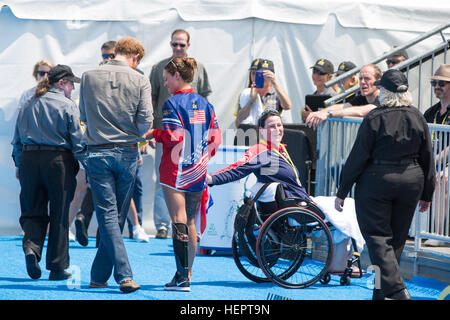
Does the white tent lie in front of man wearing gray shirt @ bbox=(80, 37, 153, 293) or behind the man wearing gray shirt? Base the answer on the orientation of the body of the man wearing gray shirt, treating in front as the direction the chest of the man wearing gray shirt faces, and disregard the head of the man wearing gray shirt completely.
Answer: in front

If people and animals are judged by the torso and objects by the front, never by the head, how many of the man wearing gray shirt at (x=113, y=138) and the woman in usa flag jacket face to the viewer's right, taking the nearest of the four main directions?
0

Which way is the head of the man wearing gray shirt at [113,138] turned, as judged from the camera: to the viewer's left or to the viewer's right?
to the viewer's right

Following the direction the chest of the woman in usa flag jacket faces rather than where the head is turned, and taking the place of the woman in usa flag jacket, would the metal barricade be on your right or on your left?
on your right

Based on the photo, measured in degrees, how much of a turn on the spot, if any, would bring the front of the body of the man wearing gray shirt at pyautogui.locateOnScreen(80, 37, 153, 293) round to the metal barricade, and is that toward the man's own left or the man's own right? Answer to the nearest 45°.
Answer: approximately 45° to the man's own right

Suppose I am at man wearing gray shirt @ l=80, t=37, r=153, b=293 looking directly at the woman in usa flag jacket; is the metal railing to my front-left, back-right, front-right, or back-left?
front-left

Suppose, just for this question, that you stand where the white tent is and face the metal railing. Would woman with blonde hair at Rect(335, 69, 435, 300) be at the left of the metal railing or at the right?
right

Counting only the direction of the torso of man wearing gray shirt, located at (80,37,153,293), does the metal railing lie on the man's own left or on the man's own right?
on the man's own right

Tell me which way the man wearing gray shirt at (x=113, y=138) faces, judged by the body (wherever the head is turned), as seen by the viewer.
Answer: away from the camera

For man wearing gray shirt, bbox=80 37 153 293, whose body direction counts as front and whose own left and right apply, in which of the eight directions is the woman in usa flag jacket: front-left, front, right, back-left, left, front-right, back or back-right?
right

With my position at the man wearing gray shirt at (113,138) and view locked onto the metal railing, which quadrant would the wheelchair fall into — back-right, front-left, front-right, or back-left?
front-right
